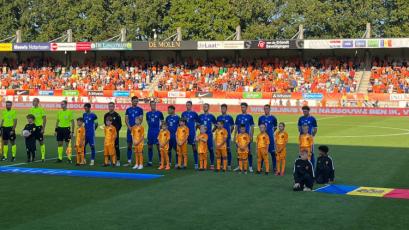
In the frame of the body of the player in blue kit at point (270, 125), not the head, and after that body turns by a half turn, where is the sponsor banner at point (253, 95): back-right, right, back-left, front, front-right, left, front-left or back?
front

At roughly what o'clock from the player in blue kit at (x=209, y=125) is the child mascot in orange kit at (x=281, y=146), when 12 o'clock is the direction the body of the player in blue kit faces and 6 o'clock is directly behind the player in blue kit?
The child mascot in orange kit is roughly at 10 o'clock from the player in blue kit.

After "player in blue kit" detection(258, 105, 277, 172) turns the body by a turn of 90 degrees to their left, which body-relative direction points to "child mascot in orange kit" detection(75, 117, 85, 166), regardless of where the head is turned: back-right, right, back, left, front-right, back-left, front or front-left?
back

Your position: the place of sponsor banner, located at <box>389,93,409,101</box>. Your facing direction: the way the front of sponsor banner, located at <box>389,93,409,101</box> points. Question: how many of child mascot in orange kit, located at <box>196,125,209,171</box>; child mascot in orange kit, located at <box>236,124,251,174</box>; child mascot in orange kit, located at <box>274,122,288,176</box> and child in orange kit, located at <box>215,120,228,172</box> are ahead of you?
4

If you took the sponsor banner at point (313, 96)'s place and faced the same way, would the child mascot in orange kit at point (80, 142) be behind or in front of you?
in front

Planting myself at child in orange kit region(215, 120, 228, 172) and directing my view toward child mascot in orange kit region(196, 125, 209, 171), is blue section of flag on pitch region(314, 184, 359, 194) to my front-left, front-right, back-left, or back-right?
back-left

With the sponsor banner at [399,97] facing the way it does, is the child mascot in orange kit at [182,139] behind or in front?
in front

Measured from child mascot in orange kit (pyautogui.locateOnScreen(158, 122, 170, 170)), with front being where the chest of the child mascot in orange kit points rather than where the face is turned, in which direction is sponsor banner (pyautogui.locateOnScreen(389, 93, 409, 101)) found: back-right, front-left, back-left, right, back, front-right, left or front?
back-left

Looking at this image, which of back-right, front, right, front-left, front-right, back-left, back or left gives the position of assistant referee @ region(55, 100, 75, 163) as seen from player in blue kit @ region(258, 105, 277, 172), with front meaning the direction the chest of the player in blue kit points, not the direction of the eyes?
right

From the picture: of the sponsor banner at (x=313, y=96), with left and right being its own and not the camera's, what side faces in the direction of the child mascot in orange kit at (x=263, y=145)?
front

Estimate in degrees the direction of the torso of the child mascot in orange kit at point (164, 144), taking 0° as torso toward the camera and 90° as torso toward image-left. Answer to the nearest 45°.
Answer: approximately 0°
